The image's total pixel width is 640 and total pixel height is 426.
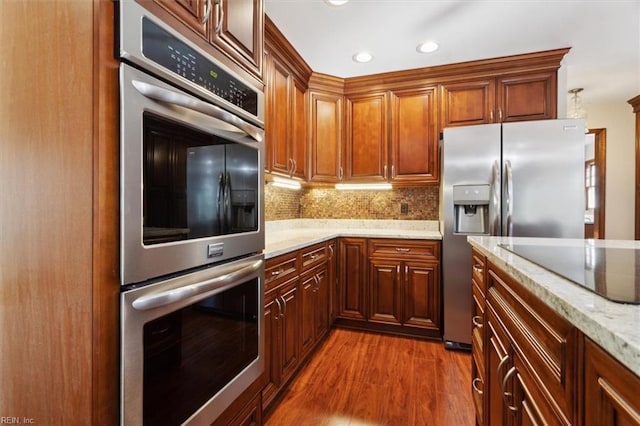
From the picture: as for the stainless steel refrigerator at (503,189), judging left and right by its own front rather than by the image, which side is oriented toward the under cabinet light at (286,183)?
right

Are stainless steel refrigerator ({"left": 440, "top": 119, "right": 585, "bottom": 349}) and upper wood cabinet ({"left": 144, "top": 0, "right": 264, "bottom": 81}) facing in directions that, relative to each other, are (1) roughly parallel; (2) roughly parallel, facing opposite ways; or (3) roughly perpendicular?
roughly perpendicular

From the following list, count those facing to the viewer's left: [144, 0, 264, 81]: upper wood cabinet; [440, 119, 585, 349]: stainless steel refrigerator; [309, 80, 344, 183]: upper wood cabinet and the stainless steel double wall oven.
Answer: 0

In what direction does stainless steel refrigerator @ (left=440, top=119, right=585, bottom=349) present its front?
toward the camera

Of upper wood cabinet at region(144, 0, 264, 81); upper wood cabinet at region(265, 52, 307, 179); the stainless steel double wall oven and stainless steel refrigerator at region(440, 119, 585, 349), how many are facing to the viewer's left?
0

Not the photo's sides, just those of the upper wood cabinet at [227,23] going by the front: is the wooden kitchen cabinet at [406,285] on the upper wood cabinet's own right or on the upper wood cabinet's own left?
on the upper wood cabinet's own left

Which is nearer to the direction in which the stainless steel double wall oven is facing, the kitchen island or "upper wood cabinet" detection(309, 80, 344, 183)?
the kitchen island

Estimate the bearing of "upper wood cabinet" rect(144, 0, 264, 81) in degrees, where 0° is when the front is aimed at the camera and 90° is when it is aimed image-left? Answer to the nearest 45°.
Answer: approximately 315°

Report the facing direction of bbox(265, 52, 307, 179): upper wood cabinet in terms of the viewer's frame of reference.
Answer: facing the viewer and to the right of the viewer

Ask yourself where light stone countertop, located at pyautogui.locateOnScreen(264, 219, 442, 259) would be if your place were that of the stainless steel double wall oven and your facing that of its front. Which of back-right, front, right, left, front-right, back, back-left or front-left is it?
left

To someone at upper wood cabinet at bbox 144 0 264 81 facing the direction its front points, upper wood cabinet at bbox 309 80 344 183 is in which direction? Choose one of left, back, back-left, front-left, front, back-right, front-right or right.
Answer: left

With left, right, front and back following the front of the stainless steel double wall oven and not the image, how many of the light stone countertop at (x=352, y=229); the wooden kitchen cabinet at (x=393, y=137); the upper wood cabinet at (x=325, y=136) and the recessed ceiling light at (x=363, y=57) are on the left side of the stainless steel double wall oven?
4

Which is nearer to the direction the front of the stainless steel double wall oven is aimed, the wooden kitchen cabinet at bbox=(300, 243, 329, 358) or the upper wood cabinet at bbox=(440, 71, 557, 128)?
the upper wood cabinet

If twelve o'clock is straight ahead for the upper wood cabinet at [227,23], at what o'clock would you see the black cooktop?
The black cooktop is roughly at 12 o'clock from the upper wood cabinet.

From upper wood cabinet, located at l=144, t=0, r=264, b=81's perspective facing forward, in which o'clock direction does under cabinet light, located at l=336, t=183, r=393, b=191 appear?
The under cabinet light is roughly at 9 o'clock from the upper wood cabinet.

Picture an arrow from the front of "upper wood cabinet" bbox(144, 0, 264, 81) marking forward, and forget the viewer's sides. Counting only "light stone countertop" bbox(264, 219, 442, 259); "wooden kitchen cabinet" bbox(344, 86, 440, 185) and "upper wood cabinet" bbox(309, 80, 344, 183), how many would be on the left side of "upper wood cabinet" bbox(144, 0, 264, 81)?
3

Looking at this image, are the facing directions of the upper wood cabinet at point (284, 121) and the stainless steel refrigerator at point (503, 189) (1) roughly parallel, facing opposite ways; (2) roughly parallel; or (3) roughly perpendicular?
roughly perpendicular
